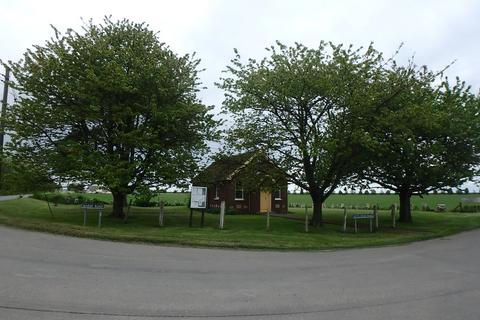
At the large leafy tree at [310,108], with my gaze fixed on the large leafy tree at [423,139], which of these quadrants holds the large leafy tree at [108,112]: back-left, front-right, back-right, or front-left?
back-left

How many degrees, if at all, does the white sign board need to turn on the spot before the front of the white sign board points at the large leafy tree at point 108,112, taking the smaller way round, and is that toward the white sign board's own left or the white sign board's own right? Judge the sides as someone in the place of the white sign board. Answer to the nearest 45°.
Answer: approximately 90° to the white sign board's own right

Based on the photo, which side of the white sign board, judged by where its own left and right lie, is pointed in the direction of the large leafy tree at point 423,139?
left

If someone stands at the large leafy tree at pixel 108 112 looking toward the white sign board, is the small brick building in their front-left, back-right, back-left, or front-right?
front-left

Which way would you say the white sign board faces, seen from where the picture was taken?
facing the viewer

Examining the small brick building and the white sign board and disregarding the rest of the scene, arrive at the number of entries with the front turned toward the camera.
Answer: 2

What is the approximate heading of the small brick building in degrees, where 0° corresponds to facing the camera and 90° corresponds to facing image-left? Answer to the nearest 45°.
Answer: approximately 0°

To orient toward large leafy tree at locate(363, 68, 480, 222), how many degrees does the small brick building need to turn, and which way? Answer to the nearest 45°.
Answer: approximately 90° to its left

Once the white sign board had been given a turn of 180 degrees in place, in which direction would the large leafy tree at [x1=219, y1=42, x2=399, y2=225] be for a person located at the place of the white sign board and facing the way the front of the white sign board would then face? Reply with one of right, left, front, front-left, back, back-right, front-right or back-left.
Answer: right

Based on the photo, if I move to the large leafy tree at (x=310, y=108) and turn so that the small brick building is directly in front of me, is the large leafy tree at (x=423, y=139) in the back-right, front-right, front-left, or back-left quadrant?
back-right

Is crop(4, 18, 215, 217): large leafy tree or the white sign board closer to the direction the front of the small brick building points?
the white sign board
